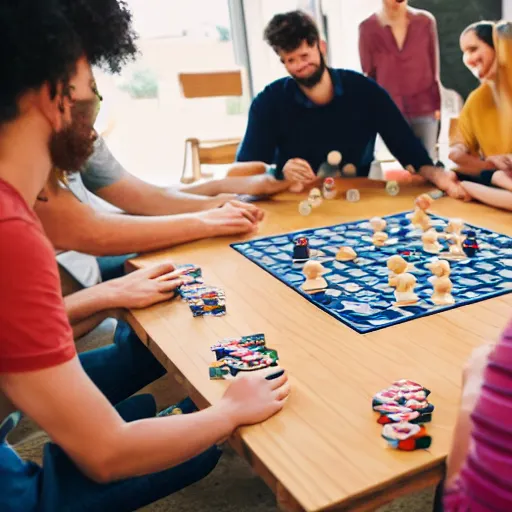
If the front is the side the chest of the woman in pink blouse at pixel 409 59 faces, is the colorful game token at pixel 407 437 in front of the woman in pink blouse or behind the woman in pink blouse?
in front

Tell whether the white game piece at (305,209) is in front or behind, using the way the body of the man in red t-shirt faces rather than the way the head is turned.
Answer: in front

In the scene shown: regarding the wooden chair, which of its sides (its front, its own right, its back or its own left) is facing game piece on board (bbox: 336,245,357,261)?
front

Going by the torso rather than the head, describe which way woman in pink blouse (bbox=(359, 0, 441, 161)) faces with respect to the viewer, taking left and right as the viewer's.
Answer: facing the viewer

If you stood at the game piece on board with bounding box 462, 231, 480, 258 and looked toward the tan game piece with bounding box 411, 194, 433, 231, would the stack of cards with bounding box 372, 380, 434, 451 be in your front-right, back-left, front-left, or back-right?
back-left

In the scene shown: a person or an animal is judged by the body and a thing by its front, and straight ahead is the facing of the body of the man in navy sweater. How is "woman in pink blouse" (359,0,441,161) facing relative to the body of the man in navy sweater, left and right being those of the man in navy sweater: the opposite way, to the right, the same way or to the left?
the same way

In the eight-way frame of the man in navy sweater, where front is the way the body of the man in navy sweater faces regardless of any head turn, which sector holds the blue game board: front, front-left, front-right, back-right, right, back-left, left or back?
front

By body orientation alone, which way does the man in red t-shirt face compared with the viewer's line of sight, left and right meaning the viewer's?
facing away from the viewer and to the right of the viewer

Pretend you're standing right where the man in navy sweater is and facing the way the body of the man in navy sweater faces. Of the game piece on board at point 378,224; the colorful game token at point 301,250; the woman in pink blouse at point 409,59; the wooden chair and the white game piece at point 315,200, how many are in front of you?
3

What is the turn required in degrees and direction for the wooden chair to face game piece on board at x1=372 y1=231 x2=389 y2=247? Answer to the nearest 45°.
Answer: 0° — it already faces it

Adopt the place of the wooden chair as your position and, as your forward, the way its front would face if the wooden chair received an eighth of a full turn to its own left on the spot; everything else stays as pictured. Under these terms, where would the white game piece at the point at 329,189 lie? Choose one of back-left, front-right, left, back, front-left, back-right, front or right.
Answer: front-right

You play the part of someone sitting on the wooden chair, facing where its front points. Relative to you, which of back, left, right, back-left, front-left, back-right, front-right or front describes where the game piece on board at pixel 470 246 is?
front

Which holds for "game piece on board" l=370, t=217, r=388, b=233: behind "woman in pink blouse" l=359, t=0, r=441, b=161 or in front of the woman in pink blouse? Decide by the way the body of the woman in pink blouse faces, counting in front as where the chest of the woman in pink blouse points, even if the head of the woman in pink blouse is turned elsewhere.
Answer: in front

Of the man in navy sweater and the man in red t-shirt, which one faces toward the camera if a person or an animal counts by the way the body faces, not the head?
the man in navy sweater

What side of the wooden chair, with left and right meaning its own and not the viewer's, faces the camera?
front

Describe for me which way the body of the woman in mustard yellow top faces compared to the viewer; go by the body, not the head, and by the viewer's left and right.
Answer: facing the viewer and to the left of the viewer

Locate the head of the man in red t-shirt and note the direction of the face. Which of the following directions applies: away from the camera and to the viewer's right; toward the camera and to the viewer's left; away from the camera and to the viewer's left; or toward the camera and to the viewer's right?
away from the camera and to the viewer's right

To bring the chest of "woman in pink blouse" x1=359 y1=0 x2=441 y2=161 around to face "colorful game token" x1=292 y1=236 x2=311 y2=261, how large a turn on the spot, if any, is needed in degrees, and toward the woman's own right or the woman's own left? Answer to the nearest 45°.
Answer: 0° — they already face it

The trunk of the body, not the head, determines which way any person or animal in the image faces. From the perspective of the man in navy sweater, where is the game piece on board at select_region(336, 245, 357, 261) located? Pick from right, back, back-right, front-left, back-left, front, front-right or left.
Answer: front
